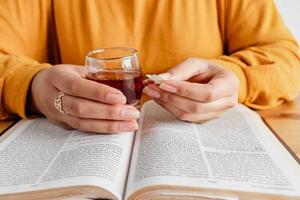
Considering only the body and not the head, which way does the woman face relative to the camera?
toward the camera
